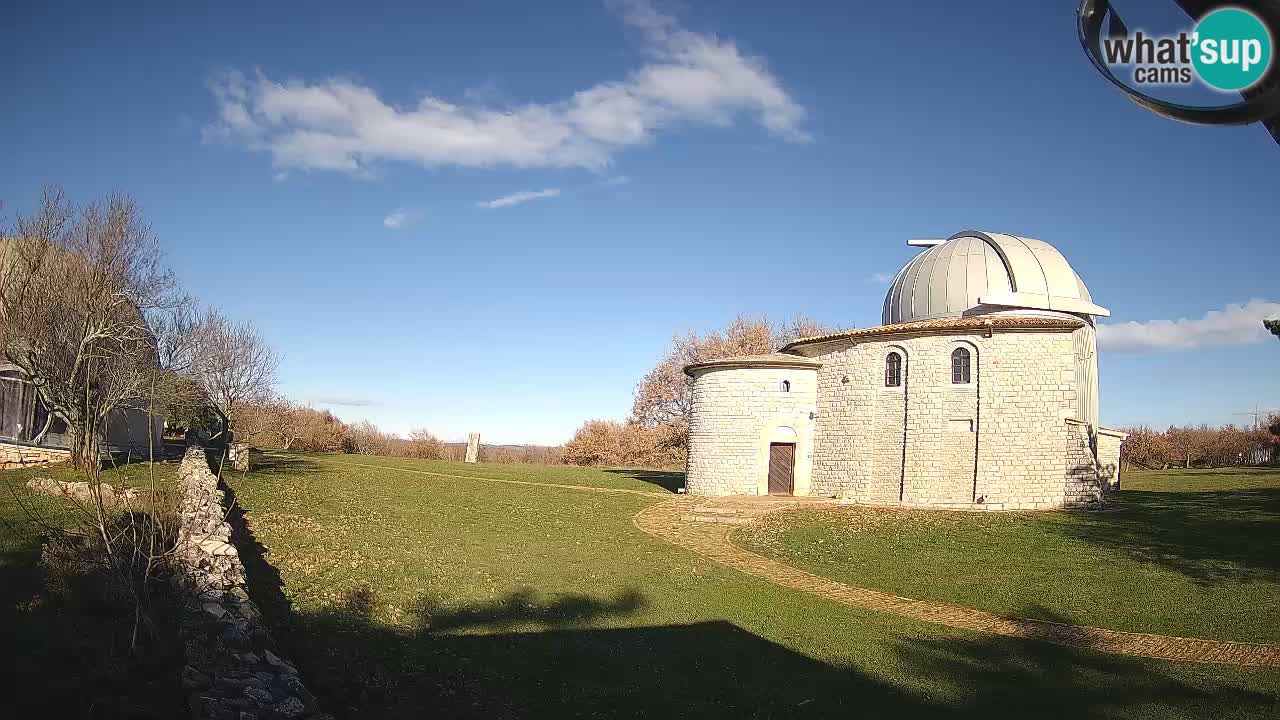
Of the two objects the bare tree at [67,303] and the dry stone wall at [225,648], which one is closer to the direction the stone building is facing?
the dry stone wall

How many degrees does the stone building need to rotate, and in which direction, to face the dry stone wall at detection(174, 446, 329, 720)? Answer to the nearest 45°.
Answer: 0° — it already faces it

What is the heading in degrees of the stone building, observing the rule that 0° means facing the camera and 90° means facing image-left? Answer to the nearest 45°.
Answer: approximately 0°

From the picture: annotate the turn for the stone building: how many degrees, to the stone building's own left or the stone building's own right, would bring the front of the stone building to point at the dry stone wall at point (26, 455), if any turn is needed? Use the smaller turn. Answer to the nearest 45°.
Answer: approximately 45° to the stone building's own right

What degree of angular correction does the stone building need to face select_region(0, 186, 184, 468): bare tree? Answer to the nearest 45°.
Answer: approximately 45° to its right
